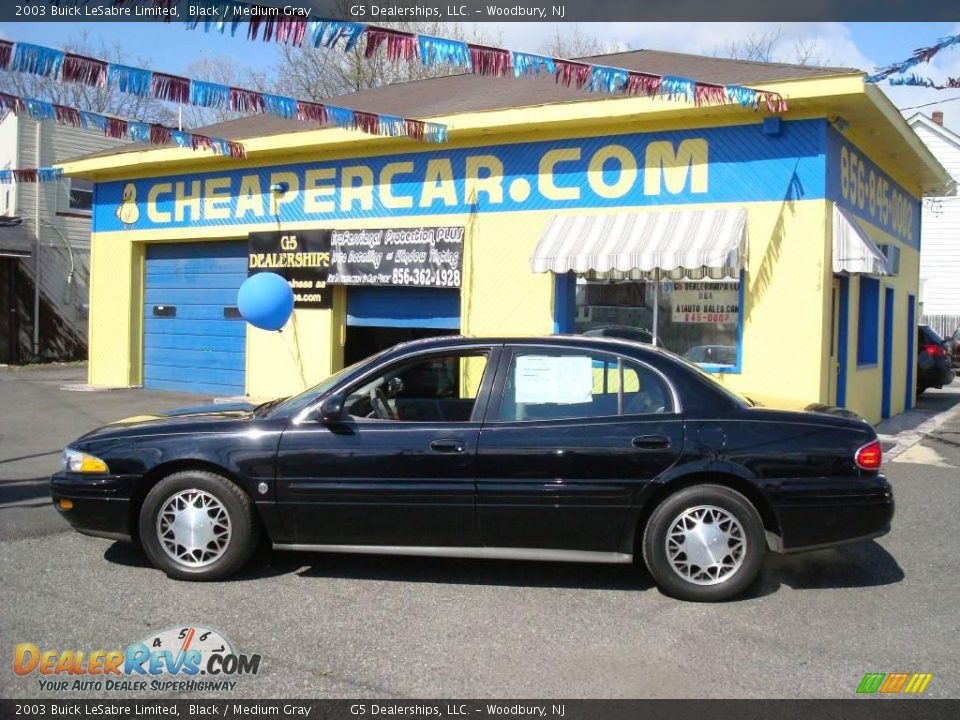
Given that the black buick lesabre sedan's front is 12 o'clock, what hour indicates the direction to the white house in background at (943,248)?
The white house in background is roughly at 4 o'clock from the black buick lesabre sedan.

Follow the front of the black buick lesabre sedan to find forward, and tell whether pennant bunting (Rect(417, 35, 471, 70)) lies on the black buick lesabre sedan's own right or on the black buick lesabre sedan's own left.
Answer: on the black buick lesabre sedan's own right

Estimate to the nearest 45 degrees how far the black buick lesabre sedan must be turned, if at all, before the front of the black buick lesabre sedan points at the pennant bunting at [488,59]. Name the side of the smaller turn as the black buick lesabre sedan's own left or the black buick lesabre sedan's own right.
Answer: approximately 90° to the black buick lesabre sedan's own right

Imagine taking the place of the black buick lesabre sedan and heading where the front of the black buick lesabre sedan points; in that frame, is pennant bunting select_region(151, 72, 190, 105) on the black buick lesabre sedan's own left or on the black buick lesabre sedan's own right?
on the black buick lesabre sedan's own right

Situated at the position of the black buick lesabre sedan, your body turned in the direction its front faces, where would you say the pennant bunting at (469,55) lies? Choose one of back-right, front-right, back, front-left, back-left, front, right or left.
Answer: right

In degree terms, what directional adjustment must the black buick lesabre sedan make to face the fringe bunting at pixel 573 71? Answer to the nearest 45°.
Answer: approximately 90° to its right

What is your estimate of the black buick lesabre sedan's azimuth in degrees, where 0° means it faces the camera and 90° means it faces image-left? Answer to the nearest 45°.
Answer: approximately 90°

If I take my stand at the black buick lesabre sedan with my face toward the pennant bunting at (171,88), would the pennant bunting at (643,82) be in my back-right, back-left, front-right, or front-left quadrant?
front-right

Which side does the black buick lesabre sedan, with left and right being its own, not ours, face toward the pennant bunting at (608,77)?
right

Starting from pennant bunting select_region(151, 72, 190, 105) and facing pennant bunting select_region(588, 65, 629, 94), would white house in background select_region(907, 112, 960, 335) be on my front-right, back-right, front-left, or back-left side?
front-left

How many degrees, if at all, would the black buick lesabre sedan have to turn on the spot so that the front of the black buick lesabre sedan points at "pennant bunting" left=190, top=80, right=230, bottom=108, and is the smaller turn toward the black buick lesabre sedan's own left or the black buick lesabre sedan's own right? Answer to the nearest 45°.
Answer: approximately 45° to the black buick lesabre sedan's own right

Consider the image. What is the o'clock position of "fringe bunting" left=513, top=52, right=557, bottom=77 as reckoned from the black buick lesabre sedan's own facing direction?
The fringe bunting is roughly at 3 o'clock from the black buick lesabre sedan.

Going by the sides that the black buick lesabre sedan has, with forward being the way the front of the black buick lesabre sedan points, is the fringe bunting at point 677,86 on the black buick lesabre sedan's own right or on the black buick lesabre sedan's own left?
on the black buick lesabre sedan's own right
